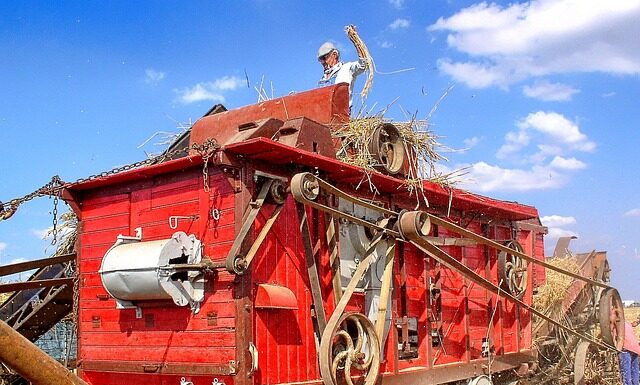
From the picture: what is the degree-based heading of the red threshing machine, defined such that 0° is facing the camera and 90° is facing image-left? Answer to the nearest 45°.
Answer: approximately 45°

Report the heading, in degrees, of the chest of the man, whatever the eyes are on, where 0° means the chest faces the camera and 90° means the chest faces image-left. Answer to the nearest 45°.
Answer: approximately 45°

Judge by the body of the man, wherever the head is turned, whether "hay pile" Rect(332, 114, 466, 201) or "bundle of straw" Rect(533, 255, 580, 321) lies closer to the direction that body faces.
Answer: the hay pile

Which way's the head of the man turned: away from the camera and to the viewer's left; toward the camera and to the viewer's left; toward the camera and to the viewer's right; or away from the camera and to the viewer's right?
toward the camera and to the viewer's left
